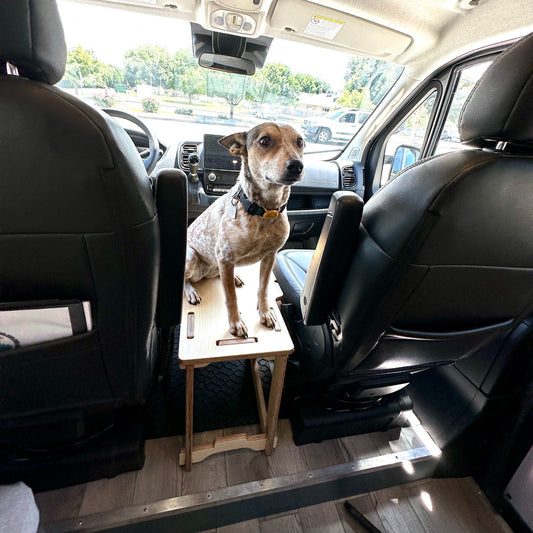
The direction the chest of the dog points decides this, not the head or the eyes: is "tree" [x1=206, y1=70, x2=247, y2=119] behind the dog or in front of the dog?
behind

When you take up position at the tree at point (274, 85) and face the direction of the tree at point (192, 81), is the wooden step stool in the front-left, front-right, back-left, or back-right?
front-left

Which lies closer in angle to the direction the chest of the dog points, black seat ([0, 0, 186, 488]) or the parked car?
the black seat

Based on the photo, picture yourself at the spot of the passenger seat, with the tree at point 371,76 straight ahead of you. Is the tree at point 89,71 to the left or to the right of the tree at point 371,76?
left

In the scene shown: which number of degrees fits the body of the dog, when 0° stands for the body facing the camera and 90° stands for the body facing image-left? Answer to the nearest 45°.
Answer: approximately 315°

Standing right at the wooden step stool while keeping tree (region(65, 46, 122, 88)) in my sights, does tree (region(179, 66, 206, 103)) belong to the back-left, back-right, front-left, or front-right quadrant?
front-right

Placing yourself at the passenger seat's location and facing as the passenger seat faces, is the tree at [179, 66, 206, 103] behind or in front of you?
in front

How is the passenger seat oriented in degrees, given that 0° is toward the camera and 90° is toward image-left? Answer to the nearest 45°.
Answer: approximately 135°

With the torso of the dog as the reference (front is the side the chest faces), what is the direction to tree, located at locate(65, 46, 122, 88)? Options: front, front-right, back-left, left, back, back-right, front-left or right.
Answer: back
